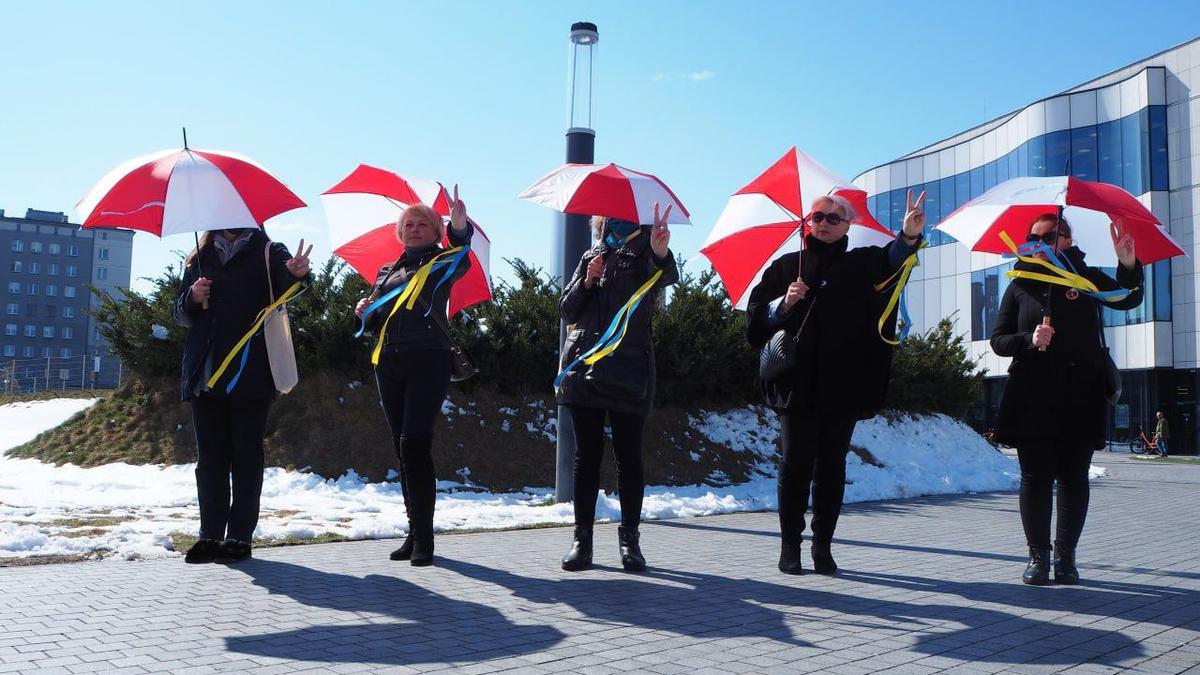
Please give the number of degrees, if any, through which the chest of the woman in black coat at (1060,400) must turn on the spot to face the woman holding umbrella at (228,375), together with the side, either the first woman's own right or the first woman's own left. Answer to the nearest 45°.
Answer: approximately 90° to the first woman's own right

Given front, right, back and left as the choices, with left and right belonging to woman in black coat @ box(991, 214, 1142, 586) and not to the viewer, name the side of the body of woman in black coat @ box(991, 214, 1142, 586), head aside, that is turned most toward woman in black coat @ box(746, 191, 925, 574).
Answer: right

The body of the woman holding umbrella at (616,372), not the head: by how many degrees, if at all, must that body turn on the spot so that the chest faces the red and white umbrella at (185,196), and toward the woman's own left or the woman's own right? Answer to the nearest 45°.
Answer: approximately 90° to the woman's own right

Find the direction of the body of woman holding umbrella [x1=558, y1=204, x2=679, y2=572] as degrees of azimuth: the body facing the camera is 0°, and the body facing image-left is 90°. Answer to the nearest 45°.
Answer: approximately 0°

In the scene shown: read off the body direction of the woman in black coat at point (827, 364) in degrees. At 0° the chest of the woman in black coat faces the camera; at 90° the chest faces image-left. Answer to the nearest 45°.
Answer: approximately 0°

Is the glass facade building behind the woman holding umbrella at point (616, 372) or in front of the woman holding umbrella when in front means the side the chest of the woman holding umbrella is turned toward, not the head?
behind

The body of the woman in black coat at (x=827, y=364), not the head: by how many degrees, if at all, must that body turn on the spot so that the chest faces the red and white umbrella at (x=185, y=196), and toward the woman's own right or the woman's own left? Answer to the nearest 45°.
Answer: approximately 90° to the woman's own right

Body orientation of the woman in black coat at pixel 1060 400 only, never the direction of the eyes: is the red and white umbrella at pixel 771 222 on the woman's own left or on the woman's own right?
on the woman's own right

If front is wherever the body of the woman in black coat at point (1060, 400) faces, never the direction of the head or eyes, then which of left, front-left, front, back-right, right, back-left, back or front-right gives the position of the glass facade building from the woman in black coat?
back

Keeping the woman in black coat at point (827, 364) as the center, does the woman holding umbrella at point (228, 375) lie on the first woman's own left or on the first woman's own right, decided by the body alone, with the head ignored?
on the first woman's own right
